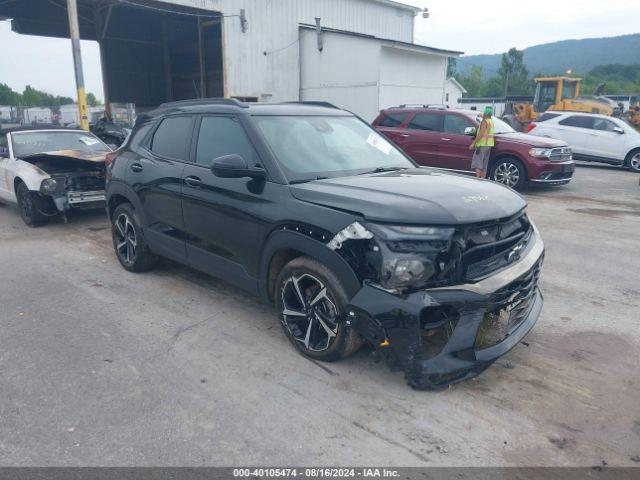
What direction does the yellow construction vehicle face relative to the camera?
to the viewer's left

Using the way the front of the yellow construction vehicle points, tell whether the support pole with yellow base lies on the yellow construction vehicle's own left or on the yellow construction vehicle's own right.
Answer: on the yellow construction vehicle's own left

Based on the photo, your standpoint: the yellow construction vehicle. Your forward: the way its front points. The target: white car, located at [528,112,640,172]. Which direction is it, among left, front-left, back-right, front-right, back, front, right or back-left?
left

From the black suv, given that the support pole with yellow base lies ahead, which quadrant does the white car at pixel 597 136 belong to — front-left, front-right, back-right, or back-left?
front-right

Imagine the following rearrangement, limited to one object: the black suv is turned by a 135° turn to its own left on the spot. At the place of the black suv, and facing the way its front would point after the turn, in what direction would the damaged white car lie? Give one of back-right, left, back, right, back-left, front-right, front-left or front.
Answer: front-left

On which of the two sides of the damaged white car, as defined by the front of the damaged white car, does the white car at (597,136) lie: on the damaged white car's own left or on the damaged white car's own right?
on the damaged white car's own left

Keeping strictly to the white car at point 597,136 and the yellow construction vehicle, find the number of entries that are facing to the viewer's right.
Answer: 1

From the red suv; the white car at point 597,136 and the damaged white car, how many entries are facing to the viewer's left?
0

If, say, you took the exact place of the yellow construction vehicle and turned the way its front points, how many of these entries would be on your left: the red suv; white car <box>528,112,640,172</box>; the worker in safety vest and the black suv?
4

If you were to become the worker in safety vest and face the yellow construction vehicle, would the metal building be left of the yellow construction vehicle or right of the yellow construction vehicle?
left

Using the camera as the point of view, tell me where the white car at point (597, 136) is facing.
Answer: facing to the right of the viewer

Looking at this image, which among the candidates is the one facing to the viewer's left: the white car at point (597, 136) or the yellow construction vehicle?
the yellow construction vehicle

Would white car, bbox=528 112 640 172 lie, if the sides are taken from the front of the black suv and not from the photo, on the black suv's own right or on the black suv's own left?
on the black suv's own left

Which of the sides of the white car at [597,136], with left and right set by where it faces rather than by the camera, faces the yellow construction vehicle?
left

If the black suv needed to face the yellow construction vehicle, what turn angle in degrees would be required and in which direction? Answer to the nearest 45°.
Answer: approximately 90° to its left

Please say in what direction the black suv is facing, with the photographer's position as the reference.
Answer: facing the viewer and to the right of the viewer

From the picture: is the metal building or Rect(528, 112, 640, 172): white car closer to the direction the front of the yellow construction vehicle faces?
the metal building
